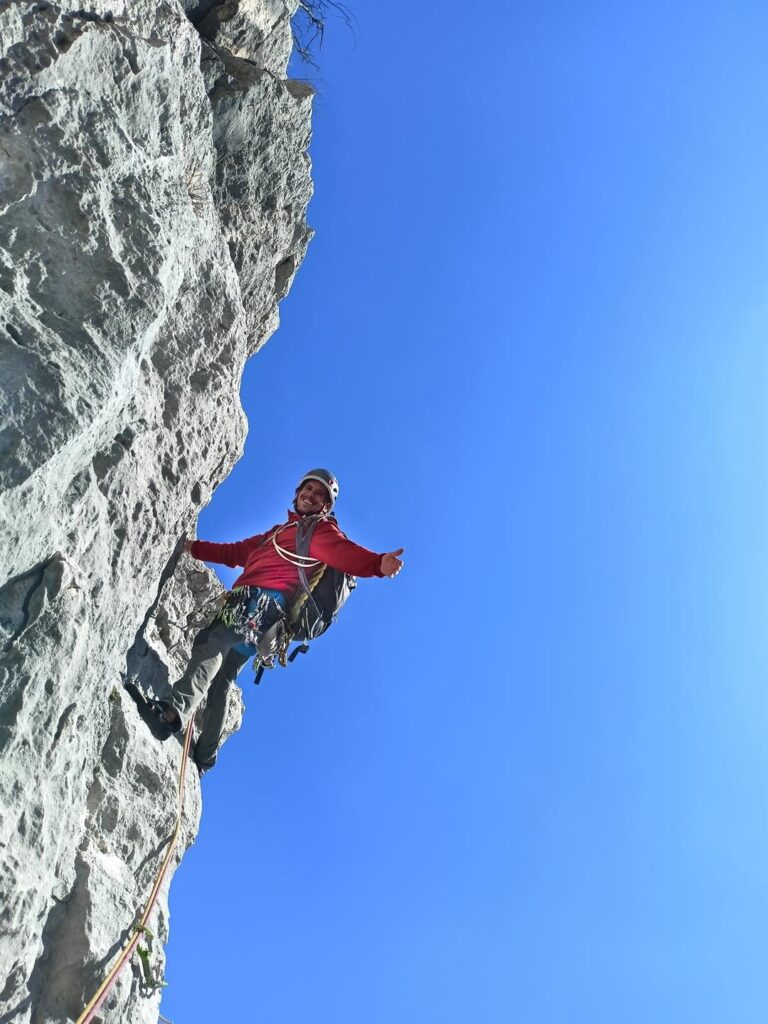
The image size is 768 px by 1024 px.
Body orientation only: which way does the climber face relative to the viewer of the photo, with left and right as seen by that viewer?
facing the viewer and to the left of the viewer
